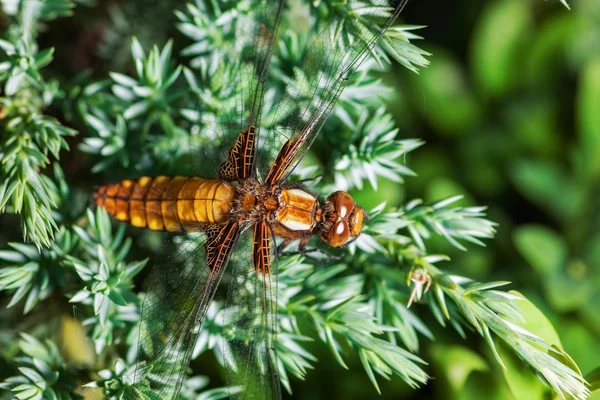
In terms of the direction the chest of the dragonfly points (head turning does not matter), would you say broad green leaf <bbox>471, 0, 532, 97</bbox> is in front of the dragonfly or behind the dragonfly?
in front

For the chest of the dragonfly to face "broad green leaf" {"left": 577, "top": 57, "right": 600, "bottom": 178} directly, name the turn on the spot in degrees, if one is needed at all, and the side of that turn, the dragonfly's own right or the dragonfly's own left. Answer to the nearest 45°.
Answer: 0° — it already faces it

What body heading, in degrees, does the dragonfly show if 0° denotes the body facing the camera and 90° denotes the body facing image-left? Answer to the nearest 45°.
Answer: approximately 270°

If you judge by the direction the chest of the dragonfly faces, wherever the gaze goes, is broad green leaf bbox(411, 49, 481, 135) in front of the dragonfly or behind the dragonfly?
in front

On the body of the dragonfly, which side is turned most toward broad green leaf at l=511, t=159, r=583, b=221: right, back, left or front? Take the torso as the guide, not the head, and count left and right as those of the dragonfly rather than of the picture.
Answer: front
